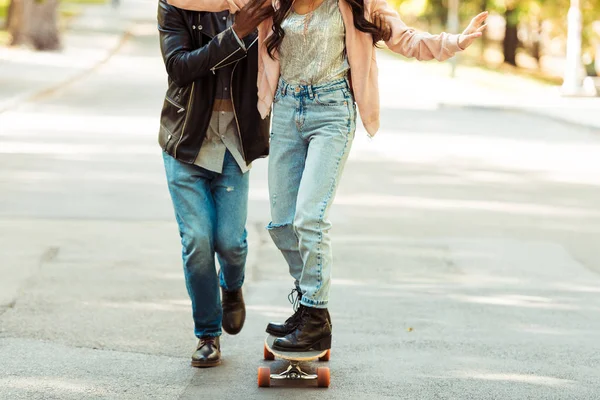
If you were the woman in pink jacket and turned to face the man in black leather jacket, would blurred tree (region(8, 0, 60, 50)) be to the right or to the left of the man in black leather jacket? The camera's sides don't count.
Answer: right

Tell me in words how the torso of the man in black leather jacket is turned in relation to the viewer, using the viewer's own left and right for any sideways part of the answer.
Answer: facing the viewer

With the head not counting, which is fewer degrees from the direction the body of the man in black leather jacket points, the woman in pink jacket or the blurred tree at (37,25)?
the woman in pink jacket

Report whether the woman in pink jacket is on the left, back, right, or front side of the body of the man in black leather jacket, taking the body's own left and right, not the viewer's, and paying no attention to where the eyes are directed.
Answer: left

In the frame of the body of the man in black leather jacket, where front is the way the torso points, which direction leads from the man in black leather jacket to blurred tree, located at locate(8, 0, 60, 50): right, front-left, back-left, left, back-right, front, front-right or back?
back
